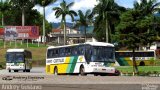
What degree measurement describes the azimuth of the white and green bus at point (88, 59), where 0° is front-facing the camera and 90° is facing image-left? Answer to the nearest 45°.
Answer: approximately 315°

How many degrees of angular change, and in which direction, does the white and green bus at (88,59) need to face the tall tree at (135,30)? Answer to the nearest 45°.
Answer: approximately 90° to its left
